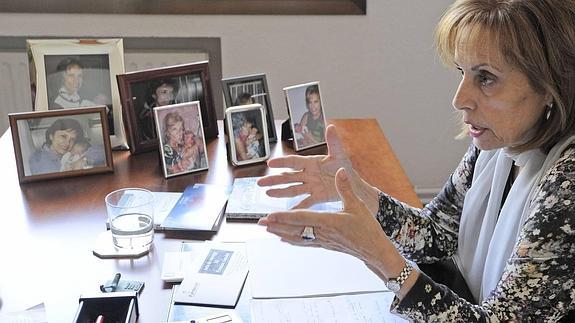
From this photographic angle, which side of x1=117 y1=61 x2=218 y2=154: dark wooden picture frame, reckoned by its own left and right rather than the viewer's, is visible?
front

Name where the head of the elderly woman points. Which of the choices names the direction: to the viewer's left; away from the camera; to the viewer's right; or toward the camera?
to the viewer's left

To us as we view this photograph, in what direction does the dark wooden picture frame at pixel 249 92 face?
facing the viewer

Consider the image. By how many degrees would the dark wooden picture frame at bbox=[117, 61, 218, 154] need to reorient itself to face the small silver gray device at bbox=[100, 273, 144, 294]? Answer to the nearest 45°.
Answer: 0° — it already faces it

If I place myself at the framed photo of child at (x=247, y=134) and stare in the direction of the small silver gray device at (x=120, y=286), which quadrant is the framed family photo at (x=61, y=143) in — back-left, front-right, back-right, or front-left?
front-right

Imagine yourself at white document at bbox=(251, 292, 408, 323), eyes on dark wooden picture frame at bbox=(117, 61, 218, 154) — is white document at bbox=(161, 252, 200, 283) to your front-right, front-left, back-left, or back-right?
front-left

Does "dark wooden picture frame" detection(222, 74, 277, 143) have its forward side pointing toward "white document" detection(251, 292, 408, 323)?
yes

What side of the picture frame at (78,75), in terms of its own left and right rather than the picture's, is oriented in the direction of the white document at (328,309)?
front

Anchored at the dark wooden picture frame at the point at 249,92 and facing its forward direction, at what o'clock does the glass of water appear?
The glass of water is roughly at 1 o'clock from the dark wooden picture frame.
